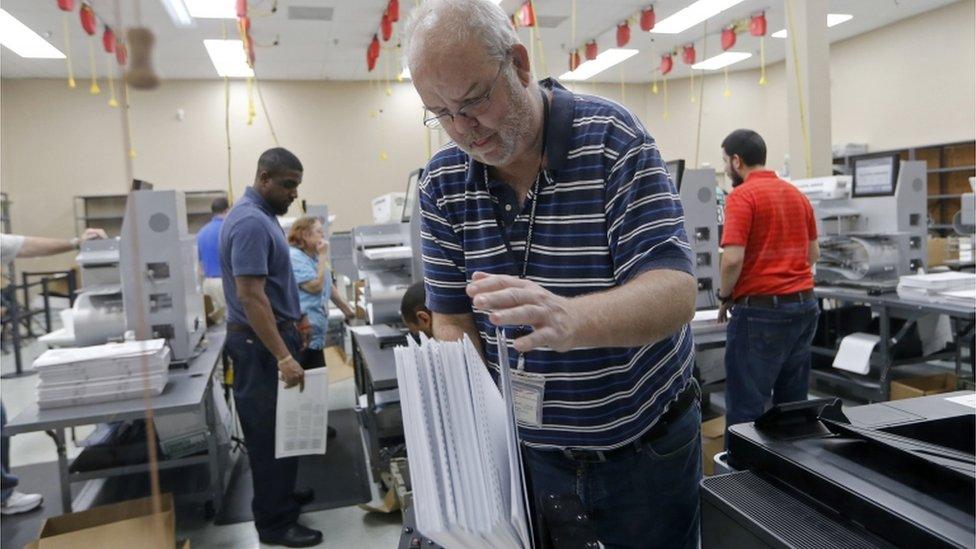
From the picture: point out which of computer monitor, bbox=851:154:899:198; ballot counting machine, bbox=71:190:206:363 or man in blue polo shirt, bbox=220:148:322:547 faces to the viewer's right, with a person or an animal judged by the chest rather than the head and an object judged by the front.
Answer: the man in blue polo shirt

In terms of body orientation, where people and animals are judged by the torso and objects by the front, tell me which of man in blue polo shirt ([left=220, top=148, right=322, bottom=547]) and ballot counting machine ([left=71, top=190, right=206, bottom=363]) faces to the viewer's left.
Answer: the ballot counting machine

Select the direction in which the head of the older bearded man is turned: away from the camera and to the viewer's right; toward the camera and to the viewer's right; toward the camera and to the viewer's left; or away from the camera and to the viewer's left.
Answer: toward the camera and to the viewer's left

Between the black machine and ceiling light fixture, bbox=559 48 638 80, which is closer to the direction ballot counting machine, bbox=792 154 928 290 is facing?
the black machine

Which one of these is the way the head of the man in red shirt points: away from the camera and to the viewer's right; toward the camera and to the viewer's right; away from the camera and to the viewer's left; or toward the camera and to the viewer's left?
away from the camera and to the viewer's left

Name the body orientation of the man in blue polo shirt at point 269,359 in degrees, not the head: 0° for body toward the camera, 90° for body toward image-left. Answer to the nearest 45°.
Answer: approximately 270°

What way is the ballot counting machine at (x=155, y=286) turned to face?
to the viewer's left

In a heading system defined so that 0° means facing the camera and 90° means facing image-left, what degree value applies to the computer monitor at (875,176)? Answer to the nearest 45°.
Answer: approximately 45°

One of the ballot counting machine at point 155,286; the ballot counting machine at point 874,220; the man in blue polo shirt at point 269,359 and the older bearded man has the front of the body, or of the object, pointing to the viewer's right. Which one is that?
the man in blue polo shirt

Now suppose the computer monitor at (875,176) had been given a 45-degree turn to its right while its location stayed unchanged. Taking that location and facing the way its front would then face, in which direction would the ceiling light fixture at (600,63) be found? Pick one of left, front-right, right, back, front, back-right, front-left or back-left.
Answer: front-right
